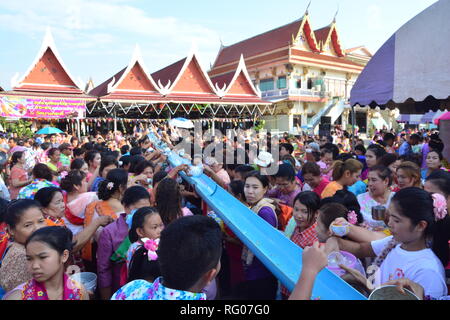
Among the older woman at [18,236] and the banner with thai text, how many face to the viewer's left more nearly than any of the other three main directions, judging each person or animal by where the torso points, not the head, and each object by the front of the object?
0

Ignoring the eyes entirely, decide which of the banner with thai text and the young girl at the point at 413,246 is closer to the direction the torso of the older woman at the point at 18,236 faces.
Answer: the young girl

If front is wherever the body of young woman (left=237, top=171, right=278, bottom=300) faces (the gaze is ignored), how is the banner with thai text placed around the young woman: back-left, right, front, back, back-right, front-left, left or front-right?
right

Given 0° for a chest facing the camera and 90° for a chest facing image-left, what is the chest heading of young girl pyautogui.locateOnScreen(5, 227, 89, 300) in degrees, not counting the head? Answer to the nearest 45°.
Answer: approximately 45°

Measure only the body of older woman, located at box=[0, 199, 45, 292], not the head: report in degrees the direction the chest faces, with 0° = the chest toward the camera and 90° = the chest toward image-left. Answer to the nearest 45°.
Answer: approximately 315°
